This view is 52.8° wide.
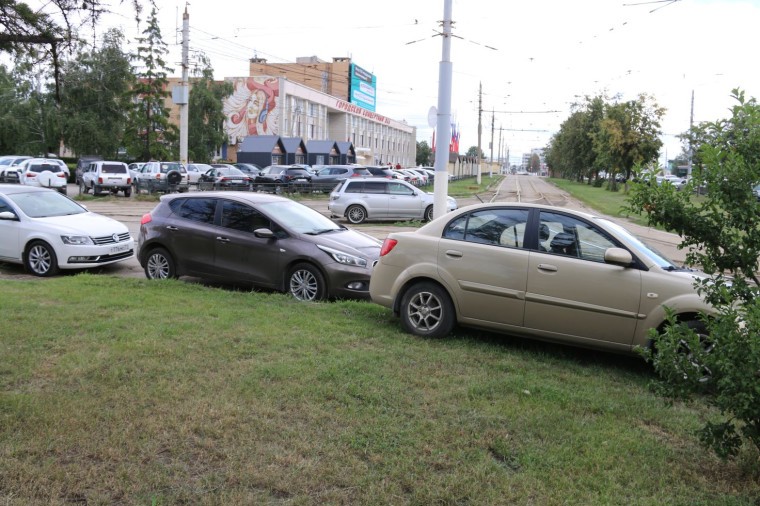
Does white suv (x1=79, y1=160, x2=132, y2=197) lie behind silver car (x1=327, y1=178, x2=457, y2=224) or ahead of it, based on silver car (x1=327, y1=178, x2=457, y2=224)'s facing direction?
behind

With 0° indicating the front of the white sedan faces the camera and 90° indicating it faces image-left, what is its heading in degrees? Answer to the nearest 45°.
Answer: approximately 315°

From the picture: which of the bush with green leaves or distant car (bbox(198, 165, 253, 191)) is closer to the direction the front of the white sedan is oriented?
the bush with green leaves

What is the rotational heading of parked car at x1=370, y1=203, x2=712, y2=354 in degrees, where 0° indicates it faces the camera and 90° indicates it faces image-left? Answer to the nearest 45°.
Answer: approximately 270°

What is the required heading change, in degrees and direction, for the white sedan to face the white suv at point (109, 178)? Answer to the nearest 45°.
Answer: approximately 135° to its left

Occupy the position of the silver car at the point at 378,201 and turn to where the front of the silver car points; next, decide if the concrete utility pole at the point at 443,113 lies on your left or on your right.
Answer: on your right

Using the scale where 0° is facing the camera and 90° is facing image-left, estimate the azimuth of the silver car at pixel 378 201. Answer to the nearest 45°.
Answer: approximately 270°

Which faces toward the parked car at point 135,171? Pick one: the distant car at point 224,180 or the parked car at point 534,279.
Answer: the distant car

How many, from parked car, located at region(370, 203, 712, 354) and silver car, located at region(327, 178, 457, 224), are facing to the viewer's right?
2

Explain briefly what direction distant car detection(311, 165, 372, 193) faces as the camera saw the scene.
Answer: facing away from the viewer and to the left of the viewer

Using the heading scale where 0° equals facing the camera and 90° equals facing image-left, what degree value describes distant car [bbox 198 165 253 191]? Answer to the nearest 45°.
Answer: approximately 135°

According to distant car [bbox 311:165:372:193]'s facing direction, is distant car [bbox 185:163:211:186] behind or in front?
in front

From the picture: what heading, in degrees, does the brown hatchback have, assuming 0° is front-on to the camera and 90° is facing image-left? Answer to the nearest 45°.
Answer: approximately 315°

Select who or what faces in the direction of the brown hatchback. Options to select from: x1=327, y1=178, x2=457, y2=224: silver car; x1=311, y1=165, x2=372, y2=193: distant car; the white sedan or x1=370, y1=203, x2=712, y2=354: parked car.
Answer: the white sedan

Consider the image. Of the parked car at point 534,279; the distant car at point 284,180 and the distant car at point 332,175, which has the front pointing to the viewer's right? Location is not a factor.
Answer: the parked car
